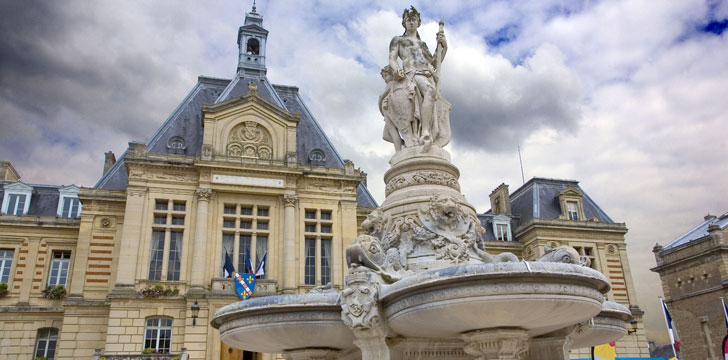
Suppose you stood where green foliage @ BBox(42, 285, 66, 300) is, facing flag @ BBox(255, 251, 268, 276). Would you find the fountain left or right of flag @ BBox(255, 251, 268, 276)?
right

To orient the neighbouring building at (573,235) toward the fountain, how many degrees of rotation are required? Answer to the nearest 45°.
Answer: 0° — it already faces it

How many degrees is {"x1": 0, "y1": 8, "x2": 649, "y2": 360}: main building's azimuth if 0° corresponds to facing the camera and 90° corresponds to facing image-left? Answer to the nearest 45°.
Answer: approximately 0°
